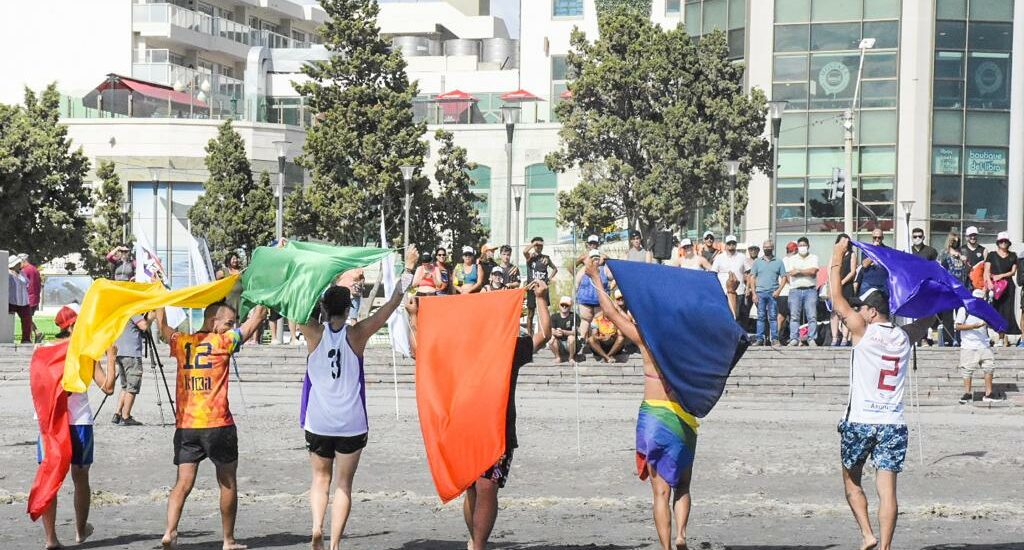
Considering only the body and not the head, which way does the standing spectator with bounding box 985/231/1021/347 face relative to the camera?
toward the camera

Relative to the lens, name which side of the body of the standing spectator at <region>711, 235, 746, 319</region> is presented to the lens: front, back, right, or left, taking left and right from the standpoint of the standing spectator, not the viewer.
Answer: front

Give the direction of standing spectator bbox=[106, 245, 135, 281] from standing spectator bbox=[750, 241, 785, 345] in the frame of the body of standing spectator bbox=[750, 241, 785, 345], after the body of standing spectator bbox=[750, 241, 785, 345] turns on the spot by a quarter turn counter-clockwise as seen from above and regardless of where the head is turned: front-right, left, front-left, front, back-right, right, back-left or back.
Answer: back

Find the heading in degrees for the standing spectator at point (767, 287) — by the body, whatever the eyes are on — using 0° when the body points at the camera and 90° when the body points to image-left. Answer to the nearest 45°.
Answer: approximately 0°

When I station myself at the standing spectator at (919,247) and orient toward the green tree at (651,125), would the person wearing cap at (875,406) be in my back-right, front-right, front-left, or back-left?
back-left

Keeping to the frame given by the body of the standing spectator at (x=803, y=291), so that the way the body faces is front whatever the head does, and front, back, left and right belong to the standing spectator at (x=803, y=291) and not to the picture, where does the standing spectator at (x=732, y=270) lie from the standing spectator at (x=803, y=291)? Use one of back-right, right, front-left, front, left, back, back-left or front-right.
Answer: right

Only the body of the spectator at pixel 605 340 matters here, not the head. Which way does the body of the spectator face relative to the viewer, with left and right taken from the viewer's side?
facing the viewer

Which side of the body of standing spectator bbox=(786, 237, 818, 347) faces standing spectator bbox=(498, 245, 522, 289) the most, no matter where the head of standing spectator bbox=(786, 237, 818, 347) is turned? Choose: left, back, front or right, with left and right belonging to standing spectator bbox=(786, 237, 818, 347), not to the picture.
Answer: right

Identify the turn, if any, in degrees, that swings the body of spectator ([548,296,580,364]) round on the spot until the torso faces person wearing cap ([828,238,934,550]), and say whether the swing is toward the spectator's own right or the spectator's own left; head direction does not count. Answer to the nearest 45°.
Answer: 0° — they already face them

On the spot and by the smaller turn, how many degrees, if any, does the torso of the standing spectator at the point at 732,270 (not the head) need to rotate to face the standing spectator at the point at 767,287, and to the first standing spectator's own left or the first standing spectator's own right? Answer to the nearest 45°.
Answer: approximately 90° to the first standing spectator's own left

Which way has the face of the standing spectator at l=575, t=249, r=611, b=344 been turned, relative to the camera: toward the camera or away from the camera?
toward the camera

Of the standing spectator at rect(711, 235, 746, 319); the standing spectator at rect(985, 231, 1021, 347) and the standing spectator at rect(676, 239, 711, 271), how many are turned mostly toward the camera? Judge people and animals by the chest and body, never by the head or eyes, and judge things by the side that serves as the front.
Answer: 3

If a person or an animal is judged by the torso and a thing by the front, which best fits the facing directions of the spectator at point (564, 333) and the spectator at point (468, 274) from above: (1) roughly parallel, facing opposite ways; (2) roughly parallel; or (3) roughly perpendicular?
roughly parallel
